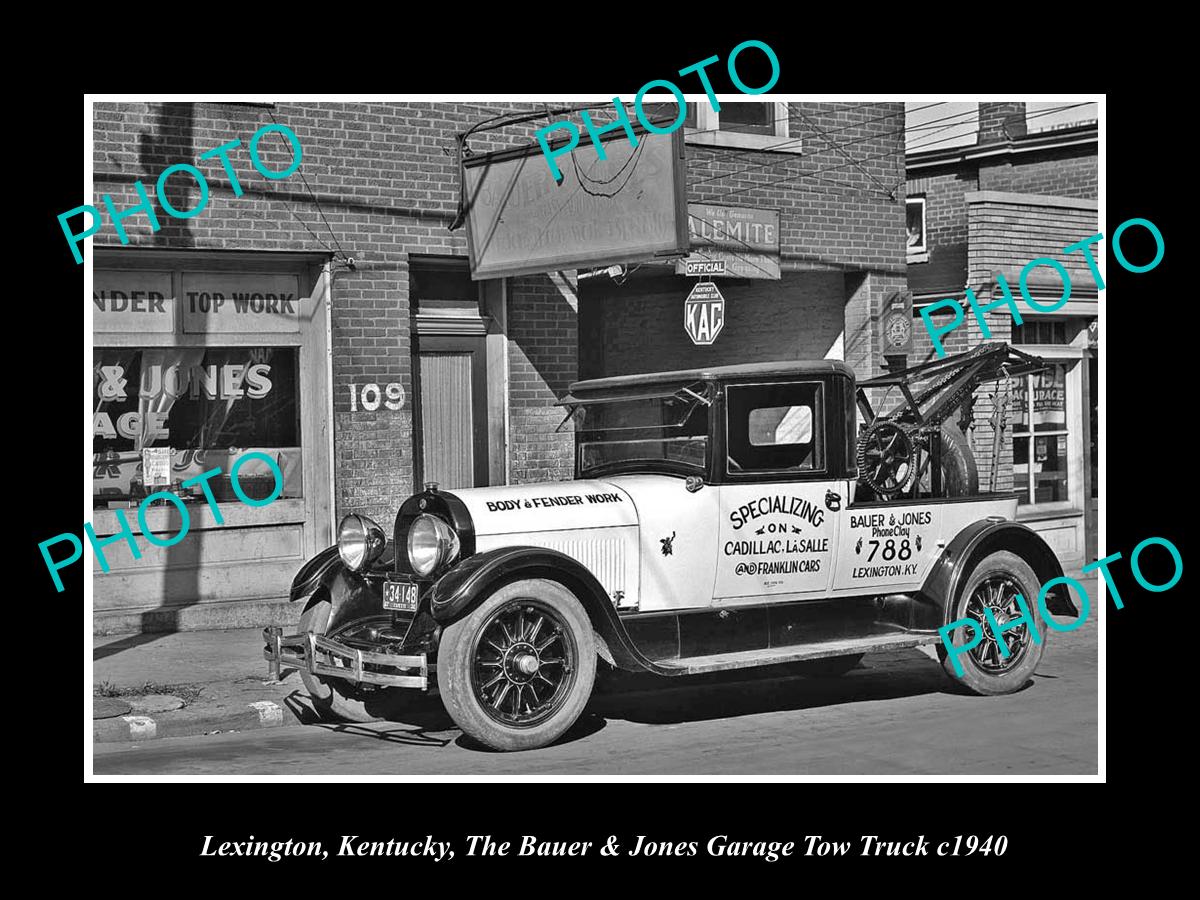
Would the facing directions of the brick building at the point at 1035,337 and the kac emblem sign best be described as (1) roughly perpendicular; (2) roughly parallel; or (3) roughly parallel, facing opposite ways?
roughly parallel

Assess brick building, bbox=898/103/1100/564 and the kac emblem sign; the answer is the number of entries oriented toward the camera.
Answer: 2

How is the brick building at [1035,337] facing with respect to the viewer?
toward the camera

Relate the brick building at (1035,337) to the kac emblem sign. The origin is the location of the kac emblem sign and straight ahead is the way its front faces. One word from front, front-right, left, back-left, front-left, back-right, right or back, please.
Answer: back-left

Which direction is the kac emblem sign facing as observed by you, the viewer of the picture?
facing the viewer

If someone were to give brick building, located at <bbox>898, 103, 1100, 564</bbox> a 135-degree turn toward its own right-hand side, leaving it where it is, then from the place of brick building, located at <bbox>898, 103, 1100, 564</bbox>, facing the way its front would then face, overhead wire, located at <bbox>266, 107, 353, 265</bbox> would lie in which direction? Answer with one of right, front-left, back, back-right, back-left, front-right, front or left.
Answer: left

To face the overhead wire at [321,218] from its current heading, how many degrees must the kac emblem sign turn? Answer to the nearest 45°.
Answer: approximately 45° to its right
